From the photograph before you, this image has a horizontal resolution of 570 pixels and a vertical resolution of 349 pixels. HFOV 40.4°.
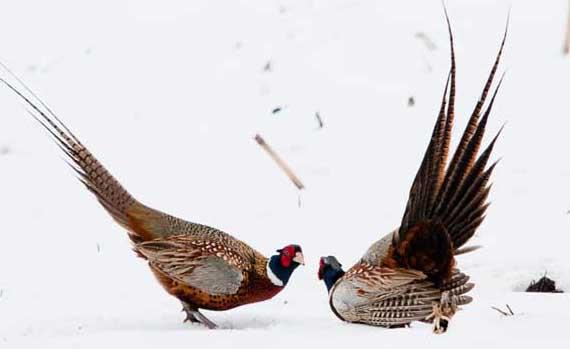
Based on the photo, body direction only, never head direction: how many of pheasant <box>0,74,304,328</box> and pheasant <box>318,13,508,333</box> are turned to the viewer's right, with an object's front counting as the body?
1

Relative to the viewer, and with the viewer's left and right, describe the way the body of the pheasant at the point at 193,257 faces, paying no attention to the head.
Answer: facing to the right of the viewer

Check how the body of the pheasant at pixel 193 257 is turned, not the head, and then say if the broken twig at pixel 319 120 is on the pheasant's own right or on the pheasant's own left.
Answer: on the pheasant's own left

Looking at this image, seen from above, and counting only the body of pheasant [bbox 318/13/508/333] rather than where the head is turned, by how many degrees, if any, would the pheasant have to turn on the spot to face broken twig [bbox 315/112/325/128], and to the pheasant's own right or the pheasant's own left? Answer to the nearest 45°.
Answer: approximately 45° to the pheasant's own right

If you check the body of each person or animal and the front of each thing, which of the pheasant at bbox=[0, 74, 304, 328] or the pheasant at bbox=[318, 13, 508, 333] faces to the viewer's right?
the pheasant at bbox=[0, 74, 304, 328]

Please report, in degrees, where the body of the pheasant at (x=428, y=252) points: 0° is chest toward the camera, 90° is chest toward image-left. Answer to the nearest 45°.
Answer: approximately 135°

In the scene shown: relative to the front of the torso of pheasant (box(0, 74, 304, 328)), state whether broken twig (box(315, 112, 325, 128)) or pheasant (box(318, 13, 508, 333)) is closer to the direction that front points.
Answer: the pheasant

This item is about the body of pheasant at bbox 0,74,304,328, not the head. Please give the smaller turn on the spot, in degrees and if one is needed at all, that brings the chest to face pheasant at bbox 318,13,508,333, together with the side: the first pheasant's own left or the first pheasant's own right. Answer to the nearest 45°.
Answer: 0° — it already faces it
